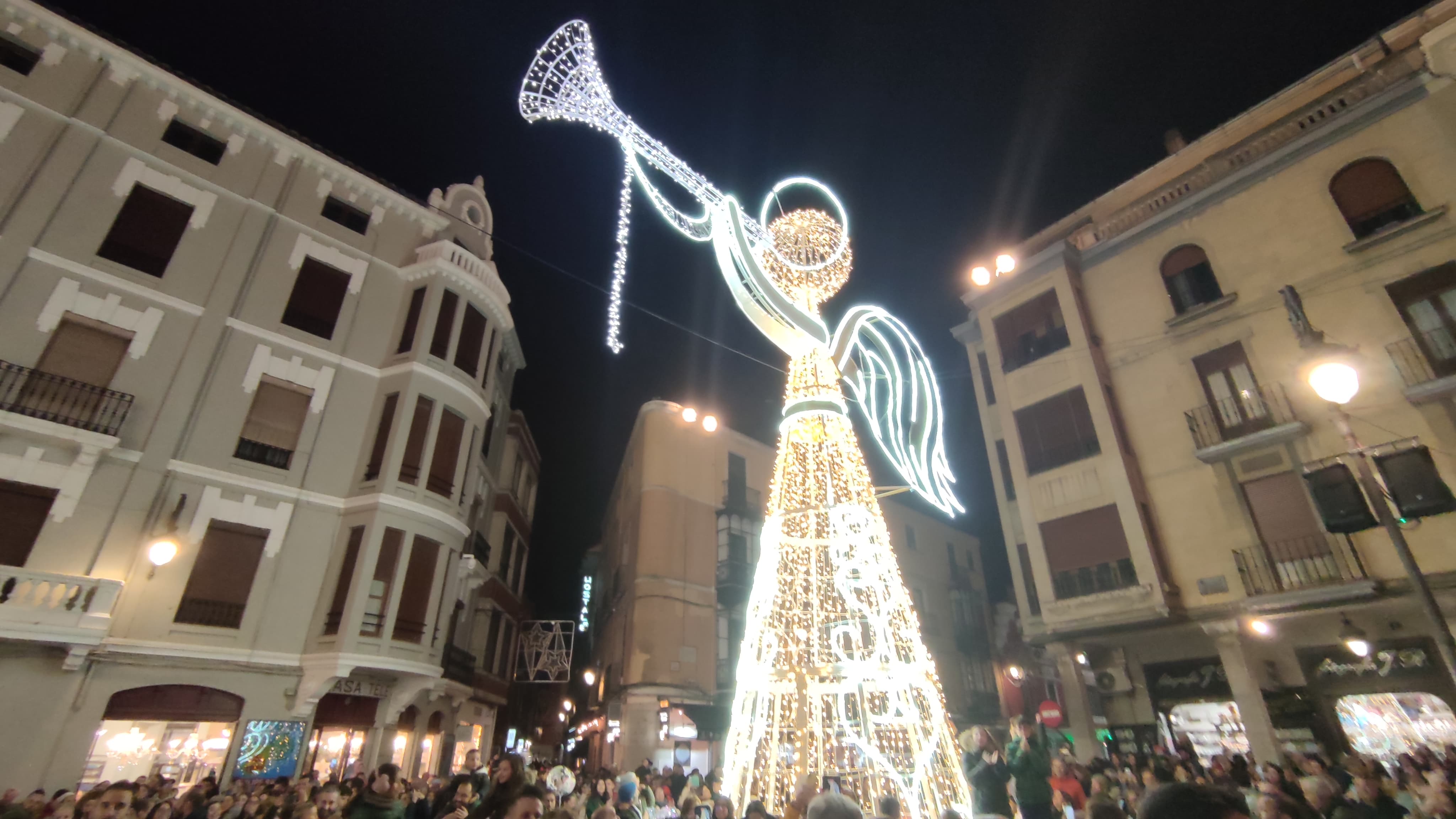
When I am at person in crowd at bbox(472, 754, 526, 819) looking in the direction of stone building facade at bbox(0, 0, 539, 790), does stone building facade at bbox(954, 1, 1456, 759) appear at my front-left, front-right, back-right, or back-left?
back-right

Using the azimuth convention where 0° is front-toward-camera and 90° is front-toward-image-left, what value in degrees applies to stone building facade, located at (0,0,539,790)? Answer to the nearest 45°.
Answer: approximately 315°

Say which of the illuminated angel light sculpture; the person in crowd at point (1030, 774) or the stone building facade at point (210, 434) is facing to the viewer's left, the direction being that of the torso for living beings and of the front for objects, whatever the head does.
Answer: the illuminated angel light sculpture

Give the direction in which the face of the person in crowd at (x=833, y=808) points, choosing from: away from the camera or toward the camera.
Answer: away from the camera

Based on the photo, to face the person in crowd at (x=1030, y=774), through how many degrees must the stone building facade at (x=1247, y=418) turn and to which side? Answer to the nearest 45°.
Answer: approximately 45° to its left

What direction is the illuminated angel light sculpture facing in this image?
to the viewer's left

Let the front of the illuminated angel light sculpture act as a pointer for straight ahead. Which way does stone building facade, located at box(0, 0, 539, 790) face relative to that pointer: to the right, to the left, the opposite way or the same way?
the opposite way
